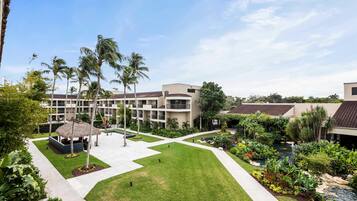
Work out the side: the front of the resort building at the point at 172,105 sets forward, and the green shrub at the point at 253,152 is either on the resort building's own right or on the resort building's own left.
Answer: on the resort building's own left

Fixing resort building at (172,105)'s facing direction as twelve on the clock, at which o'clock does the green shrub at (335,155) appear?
The green shrub is roughly at 10 o'clock from the resort building.

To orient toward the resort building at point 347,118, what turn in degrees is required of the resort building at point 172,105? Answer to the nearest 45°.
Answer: approximately 90° to its left

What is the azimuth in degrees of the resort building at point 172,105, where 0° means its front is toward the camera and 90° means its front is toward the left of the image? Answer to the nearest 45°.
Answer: approximately 45°

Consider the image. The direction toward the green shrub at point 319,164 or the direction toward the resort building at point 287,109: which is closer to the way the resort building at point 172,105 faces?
the green shrub

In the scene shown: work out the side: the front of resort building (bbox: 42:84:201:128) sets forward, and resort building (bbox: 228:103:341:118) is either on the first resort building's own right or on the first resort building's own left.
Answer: on the first resort building's own left

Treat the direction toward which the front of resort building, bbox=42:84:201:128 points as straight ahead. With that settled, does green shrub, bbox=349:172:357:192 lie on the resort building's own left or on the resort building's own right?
on the resort building's own left

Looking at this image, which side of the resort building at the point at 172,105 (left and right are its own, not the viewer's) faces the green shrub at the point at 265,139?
left

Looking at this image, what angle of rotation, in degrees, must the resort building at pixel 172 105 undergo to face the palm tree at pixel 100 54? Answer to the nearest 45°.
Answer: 0° — it already faces it
